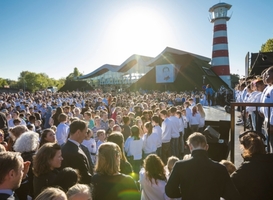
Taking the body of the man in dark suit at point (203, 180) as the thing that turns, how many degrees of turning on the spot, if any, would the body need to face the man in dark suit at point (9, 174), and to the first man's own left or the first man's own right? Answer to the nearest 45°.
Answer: approximately 135° to the first man's own left

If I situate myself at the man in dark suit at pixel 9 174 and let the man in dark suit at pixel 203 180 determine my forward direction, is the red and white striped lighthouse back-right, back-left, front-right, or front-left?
front-left

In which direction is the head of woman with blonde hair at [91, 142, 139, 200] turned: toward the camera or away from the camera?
away from the camera

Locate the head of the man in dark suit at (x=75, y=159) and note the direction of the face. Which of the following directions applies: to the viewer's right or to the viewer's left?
to the viewer's right

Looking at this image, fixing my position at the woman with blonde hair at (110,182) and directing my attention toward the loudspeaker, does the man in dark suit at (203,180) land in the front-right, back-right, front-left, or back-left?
front-right

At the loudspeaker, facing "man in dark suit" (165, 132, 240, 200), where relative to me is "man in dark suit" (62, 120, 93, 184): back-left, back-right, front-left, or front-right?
front-right

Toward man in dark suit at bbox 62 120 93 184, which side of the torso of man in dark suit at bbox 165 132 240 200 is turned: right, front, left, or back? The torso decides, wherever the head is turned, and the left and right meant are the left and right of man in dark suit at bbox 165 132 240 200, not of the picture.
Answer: left

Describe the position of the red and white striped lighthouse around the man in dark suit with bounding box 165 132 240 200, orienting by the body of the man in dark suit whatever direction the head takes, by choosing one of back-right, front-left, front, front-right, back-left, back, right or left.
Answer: front

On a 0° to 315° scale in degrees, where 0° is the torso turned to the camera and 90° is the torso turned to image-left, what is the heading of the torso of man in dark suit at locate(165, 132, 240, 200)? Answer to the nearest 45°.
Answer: approximately 180°

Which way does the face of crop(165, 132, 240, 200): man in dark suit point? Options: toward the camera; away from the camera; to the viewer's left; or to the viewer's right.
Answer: away from the camera

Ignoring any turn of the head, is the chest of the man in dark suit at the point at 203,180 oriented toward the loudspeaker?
yes

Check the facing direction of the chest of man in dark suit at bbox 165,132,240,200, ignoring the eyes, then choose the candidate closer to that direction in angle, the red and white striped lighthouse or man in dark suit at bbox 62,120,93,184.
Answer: the red and white striped lighthouse

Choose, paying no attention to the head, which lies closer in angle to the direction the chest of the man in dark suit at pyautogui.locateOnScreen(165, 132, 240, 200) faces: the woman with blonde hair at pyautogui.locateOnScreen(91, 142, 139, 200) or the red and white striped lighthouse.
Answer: the red and white striped lighthouse

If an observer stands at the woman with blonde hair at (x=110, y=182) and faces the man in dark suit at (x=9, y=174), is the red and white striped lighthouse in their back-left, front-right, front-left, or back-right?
back-right
